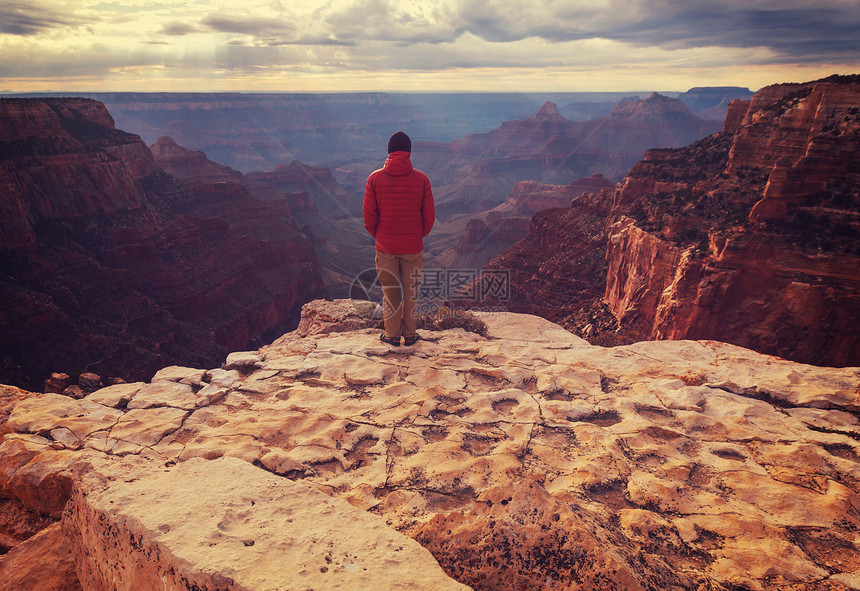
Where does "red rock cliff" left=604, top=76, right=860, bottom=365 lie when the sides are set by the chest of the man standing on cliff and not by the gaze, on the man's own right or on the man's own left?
on the man's own right

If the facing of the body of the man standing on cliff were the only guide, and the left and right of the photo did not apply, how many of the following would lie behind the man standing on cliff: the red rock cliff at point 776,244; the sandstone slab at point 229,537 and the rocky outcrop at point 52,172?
1

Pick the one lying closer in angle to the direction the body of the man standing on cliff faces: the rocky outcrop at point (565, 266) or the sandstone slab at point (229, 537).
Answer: the rocky outcrop

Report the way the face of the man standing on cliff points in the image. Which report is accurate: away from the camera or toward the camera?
away from the camera

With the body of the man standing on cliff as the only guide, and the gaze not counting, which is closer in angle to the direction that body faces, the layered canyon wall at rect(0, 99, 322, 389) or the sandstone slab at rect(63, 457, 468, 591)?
the layered canyon wall

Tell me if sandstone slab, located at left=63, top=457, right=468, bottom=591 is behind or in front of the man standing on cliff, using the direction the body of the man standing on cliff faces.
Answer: behind

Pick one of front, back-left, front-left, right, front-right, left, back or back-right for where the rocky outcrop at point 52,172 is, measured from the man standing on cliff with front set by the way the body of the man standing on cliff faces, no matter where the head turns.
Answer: front-left

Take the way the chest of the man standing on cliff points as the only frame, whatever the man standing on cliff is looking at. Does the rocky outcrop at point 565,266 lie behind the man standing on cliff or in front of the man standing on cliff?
in front

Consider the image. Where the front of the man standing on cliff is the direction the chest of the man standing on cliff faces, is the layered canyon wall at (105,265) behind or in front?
in front

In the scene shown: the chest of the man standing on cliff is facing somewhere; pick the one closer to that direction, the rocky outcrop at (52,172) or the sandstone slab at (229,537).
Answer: the rocky outcrop

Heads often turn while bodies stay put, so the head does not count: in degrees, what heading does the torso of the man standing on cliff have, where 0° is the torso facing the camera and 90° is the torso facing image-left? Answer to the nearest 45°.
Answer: approximately 180°
